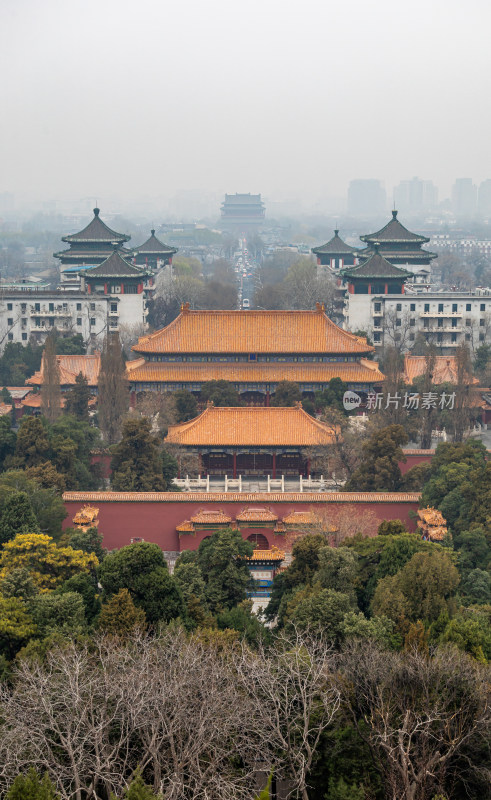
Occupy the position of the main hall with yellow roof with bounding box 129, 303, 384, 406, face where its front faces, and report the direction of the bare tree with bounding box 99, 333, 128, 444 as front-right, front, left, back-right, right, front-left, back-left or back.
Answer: front-right

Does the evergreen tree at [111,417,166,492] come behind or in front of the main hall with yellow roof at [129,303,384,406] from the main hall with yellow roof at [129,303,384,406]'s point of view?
in front

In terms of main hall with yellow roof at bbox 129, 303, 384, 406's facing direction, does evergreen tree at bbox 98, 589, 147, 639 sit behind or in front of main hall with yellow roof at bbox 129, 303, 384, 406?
in front

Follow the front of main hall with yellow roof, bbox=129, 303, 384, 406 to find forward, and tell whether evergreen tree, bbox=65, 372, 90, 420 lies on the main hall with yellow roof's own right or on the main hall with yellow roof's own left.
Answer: on the main hall with yellow roof's own right

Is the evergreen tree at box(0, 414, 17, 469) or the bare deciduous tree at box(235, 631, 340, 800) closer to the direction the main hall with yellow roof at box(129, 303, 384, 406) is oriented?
the bare deciduous tree

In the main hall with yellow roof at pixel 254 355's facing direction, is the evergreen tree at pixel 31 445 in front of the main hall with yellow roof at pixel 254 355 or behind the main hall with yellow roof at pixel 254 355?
in front

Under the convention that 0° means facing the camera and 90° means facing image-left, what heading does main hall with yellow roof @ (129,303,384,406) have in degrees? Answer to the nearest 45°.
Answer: approximately 0°

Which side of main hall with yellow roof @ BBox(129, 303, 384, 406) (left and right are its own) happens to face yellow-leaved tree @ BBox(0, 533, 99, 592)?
front

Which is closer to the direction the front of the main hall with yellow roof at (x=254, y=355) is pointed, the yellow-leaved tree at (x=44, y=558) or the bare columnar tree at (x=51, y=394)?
the yellow-leaved tree

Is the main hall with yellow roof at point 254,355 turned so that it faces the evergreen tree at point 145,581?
yes

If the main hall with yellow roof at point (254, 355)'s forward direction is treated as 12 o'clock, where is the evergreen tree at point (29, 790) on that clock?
The evergreen tree is roughly at 12 o'clock from the main hall with yellow roof.

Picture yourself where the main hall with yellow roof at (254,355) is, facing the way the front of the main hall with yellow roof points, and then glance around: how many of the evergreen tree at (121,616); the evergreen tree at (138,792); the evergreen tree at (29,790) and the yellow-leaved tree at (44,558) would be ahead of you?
4

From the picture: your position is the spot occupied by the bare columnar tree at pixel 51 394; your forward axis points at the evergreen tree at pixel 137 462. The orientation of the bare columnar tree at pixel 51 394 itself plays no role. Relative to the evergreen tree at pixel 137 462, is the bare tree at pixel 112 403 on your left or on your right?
left

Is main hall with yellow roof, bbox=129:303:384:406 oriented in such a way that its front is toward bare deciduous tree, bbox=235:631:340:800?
yes

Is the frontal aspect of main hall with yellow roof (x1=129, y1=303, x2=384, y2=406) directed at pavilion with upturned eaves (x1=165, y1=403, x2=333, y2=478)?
yes
